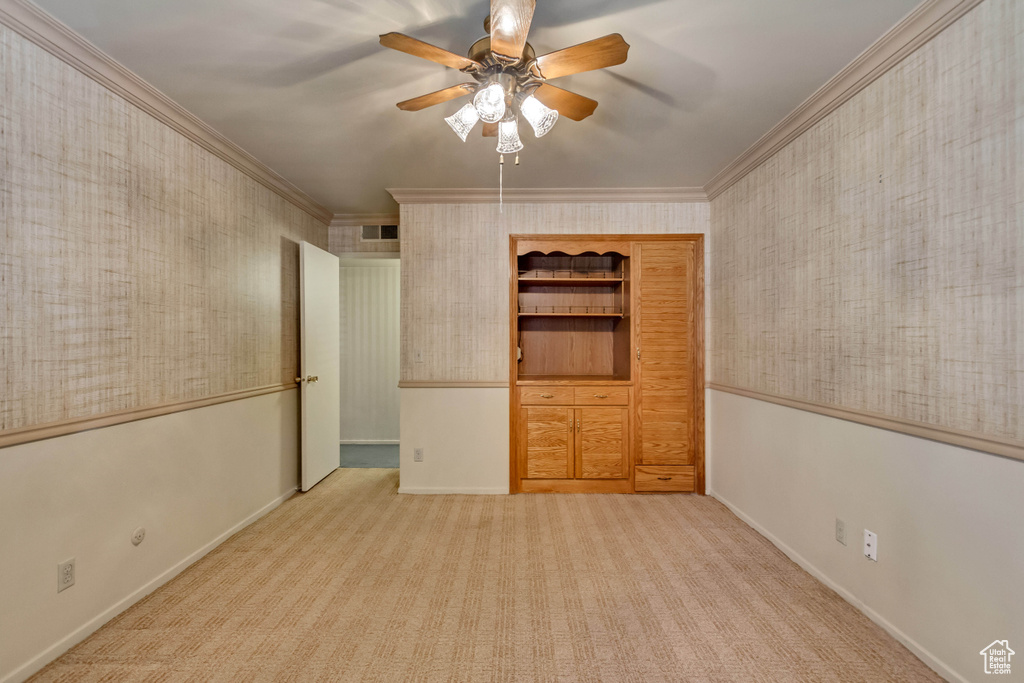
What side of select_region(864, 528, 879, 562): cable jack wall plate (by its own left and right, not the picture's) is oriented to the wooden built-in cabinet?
right

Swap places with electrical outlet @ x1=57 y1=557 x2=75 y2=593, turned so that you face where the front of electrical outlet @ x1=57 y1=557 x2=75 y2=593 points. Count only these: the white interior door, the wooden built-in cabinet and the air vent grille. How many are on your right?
0

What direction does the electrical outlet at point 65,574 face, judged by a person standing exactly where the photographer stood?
facing the viewer and to the right of the viewer

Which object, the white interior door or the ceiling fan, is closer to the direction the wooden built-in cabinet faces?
the ceiling fan

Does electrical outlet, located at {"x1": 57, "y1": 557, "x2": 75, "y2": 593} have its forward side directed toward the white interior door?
no

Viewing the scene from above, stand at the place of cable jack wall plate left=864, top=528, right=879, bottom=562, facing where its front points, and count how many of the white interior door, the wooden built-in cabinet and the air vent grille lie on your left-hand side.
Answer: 0

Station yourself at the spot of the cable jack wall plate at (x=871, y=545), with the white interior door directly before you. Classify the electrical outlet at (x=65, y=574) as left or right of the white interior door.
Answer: left

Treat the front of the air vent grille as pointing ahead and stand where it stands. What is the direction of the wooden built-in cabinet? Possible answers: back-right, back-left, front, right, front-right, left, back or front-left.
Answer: front-left

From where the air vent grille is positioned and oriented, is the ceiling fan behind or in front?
in front

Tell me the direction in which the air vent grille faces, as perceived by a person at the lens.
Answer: facing the viewer

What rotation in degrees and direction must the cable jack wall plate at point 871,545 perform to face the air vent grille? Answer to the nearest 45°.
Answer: approximately 45° to its right

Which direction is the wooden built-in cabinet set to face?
toward the camera

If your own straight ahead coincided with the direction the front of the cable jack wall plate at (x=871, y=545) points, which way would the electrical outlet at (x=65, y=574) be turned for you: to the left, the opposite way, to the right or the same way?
the opposite way

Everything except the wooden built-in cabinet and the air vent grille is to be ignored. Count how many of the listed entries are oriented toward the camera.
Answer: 2

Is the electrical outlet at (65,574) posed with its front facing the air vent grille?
no

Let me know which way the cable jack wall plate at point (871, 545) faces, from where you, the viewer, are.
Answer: facing the viewer and to the left of the viewer

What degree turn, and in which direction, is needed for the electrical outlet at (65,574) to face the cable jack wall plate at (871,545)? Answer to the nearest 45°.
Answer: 0° — it already faces it

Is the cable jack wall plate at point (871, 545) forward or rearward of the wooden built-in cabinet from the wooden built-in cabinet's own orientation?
forward
